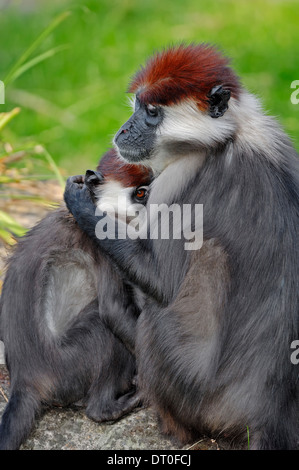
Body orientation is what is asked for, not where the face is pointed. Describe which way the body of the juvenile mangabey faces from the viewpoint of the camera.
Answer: to the viewer's right

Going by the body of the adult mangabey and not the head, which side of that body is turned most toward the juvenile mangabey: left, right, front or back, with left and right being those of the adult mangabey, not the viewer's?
front

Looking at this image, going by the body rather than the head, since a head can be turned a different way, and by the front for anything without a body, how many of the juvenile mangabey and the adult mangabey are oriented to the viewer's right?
1

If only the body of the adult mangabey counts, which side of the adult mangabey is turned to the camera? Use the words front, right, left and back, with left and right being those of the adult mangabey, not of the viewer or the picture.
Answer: left

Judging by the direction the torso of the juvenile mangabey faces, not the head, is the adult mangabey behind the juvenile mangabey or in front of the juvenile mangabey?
in front

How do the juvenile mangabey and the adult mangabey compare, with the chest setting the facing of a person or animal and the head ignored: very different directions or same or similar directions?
very different directions
